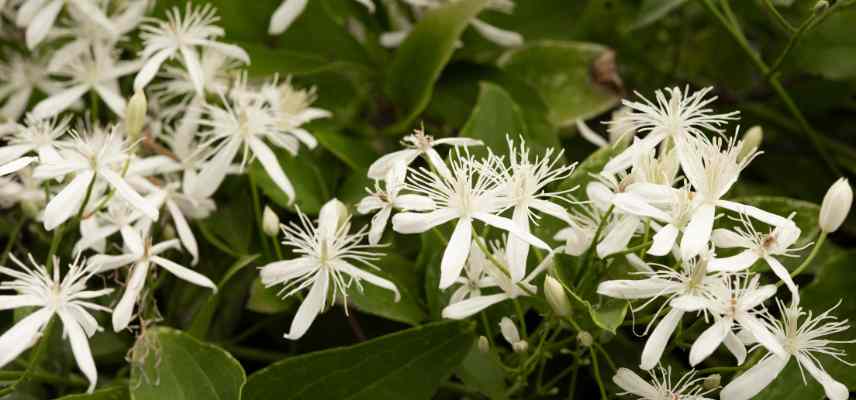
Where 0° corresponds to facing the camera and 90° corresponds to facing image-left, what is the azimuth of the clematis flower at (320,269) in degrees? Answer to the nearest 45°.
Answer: approximately 0°
